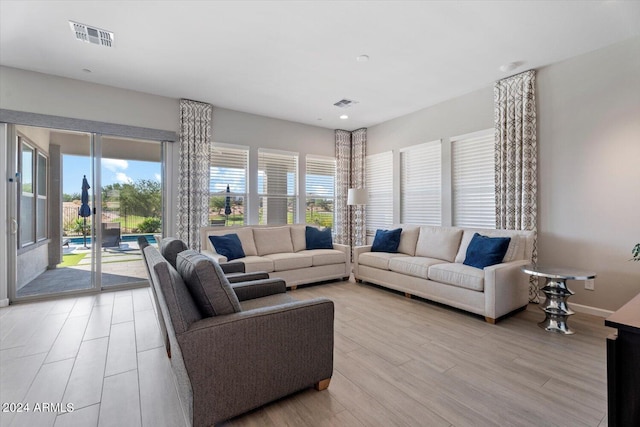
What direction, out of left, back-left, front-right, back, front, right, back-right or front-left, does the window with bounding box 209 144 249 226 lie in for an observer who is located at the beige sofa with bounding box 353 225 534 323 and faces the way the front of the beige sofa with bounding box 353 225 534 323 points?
front-right

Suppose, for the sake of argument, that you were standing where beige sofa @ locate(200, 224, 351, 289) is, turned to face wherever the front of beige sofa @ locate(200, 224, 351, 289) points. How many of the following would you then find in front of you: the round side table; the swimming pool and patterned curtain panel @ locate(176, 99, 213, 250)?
1

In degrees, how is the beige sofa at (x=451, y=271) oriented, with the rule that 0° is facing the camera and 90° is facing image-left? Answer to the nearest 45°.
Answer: approximately 45°

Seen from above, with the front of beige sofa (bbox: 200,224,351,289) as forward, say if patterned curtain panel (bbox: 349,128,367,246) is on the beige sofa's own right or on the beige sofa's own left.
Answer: on the beige sofa's own left

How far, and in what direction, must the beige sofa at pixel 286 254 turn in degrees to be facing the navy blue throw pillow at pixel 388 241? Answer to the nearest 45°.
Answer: approximately 45° to its left

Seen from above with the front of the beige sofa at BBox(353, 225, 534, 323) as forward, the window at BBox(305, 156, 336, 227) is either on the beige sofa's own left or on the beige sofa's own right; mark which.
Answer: on the beige sofa's own right

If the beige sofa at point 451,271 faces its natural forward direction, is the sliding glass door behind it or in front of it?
in front
